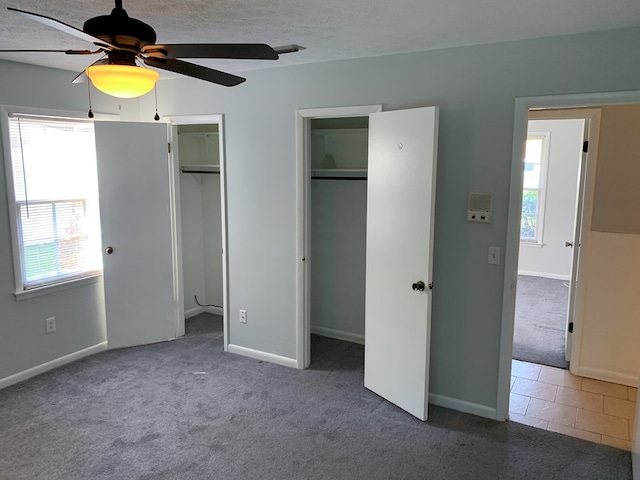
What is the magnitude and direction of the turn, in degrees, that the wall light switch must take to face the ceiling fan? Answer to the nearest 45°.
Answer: approximately 45° to its right

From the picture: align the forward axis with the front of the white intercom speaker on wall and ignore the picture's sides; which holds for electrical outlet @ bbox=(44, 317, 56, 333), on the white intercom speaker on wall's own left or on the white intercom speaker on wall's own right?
on the white intercom speaker on wall's own right

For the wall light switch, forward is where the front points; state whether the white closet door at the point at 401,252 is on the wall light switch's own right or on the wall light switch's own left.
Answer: on the wall light switch's own right

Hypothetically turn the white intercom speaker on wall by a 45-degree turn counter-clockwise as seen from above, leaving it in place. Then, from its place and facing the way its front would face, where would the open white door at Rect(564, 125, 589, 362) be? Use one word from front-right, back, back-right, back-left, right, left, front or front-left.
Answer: left

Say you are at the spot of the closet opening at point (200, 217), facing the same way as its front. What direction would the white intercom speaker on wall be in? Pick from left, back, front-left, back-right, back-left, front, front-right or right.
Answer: left

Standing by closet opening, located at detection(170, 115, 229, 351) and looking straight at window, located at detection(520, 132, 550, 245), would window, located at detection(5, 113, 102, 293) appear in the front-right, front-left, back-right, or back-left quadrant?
back-right

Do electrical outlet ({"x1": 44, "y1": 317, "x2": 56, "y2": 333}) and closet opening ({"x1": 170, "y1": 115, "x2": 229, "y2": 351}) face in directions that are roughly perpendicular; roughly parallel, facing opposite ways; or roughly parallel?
roughly perpendicular

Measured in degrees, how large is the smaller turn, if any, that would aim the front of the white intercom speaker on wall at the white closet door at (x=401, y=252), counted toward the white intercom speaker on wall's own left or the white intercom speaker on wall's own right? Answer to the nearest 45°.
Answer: approximately 90° to the white intercom speaker on wall's own right

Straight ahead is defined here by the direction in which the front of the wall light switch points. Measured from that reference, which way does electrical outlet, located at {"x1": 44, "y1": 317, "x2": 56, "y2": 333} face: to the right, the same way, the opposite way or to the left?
to the left

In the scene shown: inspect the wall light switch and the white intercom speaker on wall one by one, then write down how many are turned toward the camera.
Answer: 2
